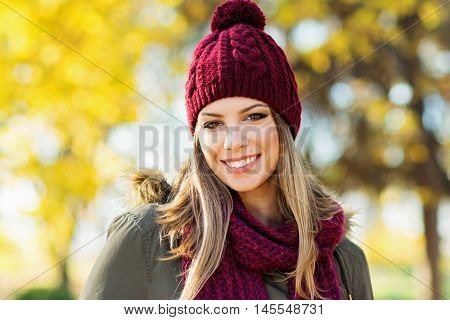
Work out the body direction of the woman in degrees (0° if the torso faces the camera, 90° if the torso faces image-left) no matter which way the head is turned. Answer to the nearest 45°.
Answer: approximately 315°

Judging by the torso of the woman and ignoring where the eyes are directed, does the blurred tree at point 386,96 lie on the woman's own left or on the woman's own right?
on the woman's own left

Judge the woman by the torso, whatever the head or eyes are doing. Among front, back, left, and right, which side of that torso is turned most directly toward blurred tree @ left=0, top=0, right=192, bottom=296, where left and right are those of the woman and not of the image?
back
